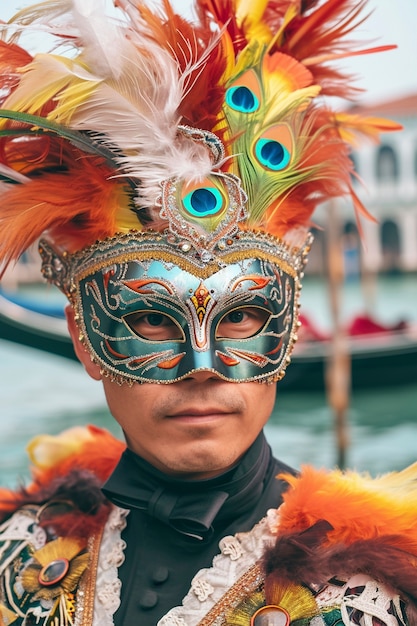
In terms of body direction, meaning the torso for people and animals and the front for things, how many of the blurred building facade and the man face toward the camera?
2

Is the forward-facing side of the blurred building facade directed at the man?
yes

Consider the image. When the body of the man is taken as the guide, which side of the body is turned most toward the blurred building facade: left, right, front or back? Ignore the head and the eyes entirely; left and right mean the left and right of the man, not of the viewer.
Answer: back

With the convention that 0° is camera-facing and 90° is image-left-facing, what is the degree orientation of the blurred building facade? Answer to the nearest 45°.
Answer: approximately 0°

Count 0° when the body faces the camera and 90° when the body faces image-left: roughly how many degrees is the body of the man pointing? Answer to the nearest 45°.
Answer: approximately 0°
